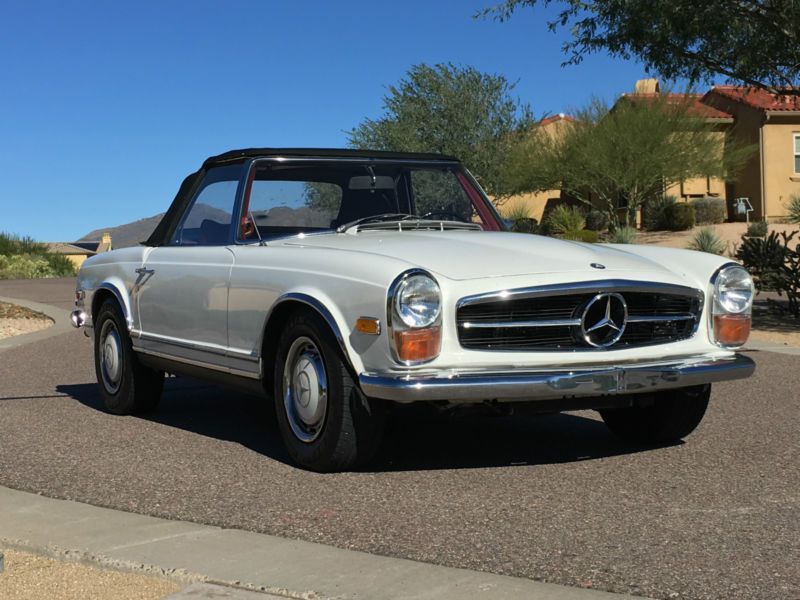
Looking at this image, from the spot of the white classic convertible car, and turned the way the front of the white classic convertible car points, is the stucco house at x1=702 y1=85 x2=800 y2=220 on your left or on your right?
on your left

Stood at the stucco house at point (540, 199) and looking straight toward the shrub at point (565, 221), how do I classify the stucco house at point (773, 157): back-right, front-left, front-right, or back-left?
front-left

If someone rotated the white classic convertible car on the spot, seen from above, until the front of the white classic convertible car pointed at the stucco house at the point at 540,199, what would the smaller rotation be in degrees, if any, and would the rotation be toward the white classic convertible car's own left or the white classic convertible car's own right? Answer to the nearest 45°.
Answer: approximately 135° to the white classic convertible car's own left

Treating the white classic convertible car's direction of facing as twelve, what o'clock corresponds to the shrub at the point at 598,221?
The shrub is roughly at 8 o'clock from the white classic convertible car.

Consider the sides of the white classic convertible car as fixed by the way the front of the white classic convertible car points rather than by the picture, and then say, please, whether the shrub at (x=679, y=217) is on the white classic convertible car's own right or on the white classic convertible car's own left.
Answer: on the white classic convertible car's own left

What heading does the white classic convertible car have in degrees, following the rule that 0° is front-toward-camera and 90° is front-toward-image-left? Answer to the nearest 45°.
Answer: approximately 315°

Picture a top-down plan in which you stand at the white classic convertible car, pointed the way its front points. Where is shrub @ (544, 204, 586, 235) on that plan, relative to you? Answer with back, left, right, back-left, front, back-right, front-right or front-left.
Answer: back-left

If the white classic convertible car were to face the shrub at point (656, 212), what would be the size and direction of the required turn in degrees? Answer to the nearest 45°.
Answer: approximately 135° to its left

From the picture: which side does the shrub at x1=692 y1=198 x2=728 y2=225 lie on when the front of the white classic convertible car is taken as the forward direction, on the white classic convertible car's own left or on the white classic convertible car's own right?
on the white classic convertible car's own left
